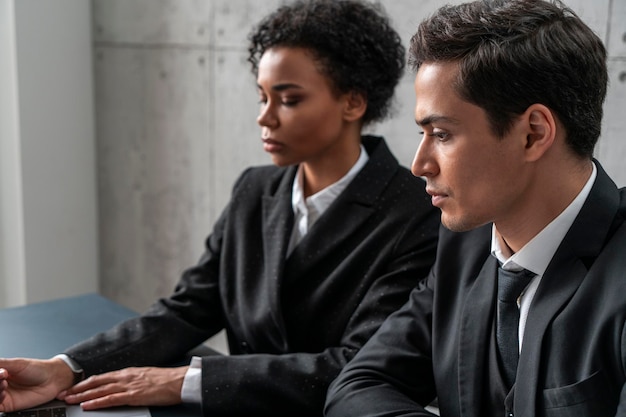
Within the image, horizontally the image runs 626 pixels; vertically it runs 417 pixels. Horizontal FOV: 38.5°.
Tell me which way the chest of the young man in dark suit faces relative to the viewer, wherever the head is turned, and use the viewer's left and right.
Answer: facing the viewer and to the left of the viewer

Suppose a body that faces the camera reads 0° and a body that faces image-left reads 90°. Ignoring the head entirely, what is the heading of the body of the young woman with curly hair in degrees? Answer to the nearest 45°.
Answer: approximately 45°

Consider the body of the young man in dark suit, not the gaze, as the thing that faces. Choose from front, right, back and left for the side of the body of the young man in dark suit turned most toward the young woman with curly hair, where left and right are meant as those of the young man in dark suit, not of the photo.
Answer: right

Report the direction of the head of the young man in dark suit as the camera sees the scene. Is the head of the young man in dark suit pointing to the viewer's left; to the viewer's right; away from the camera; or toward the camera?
to the viewer's left

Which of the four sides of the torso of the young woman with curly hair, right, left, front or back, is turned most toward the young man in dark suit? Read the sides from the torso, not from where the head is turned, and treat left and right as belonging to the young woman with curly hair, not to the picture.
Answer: left

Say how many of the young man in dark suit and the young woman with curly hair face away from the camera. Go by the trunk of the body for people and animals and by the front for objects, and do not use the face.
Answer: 0
